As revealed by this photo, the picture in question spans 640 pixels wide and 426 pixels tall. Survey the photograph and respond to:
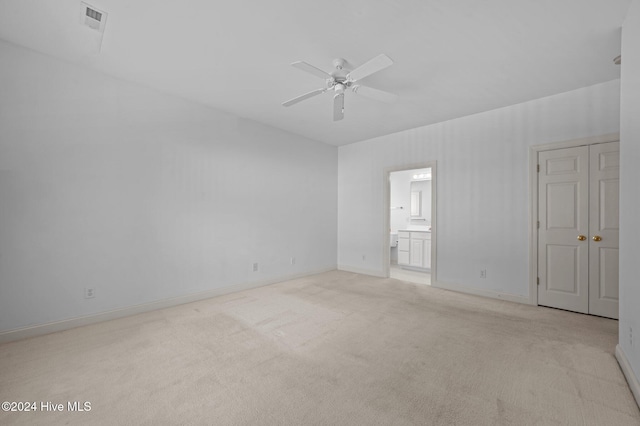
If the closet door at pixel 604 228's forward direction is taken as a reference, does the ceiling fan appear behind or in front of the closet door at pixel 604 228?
in front

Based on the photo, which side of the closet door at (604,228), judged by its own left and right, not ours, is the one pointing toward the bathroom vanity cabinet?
right

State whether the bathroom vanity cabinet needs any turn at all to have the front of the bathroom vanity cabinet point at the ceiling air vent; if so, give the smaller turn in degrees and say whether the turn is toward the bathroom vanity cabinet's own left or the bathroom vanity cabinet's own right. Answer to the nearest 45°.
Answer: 0° — it already faces it

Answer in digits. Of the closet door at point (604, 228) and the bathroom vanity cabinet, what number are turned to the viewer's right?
0

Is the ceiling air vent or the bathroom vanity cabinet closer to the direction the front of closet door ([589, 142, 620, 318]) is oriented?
the ceiling air vent

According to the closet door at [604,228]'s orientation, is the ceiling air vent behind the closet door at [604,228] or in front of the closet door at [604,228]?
in front

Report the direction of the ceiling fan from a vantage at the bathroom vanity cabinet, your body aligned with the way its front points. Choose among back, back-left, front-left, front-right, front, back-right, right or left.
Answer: front-left

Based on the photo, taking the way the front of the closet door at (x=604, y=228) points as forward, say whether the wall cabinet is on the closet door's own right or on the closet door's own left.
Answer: on the closet door's own right

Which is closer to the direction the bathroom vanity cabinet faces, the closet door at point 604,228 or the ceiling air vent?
the ceiling air vent
